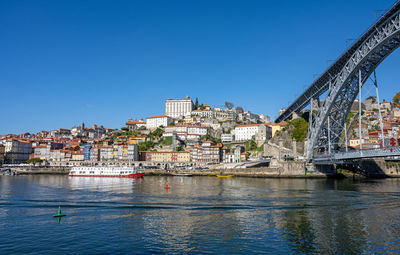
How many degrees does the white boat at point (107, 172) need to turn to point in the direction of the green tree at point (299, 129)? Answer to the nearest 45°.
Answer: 0° — it already faces it

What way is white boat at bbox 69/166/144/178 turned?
to the viewer's right

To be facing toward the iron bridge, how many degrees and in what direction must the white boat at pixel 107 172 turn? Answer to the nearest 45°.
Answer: approximately 45° to its right

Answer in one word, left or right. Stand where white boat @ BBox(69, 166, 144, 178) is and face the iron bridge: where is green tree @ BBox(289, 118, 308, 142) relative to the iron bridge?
left
